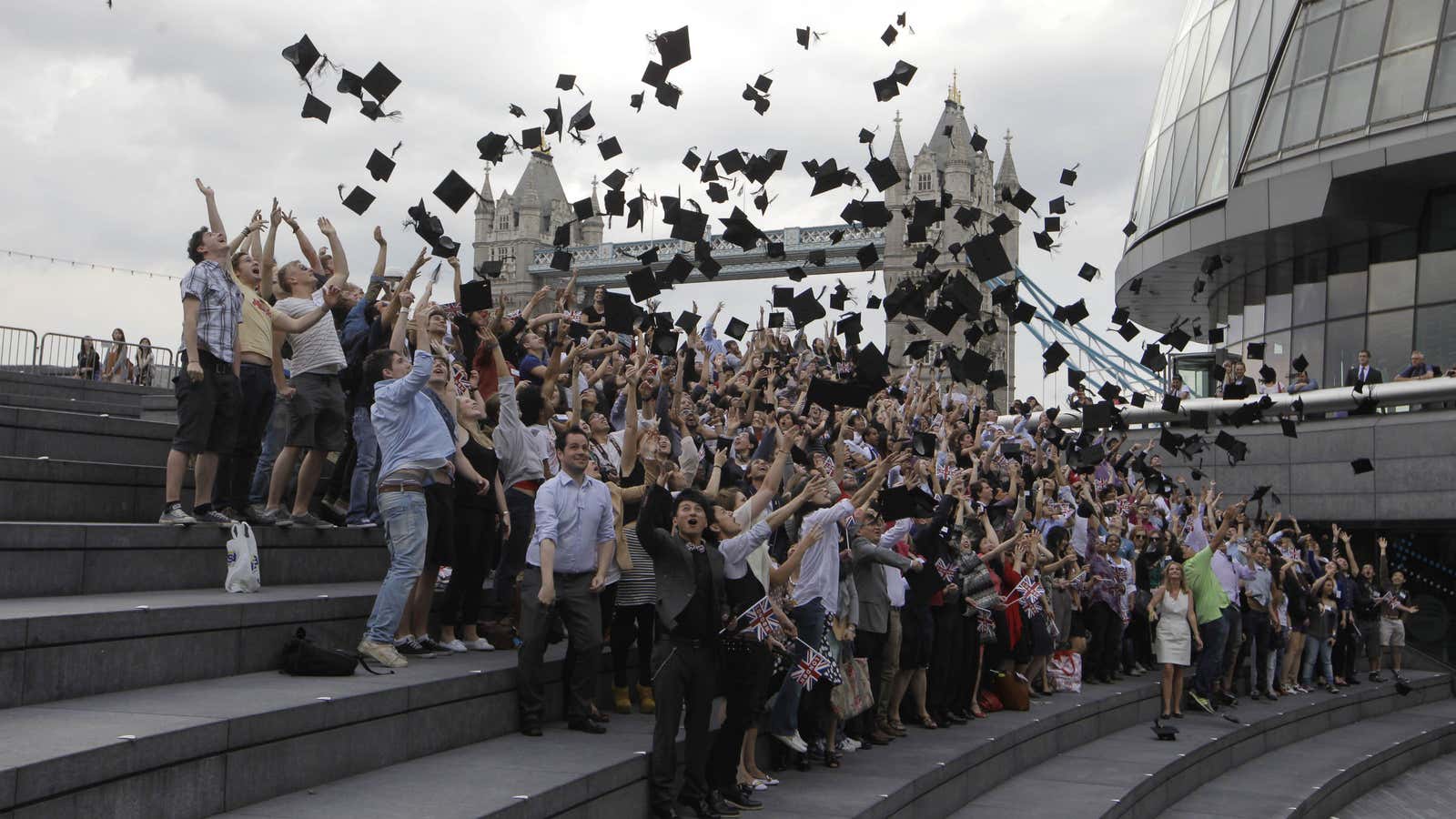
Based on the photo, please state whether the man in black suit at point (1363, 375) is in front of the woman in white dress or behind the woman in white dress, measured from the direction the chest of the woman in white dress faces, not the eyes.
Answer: behind

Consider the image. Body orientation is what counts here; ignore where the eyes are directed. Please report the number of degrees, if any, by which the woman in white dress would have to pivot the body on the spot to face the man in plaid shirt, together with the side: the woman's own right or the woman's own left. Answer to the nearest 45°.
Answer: approximately 45° to the woman's own right

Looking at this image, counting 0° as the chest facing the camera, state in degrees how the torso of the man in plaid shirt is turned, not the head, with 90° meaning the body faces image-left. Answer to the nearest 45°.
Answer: approximately 315°

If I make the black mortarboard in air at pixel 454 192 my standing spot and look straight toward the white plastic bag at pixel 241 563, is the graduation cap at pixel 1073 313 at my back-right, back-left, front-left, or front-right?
back-left

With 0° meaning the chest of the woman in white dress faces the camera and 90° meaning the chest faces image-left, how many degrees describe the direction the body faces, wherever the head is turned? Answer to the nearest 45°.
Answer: approximately 0°

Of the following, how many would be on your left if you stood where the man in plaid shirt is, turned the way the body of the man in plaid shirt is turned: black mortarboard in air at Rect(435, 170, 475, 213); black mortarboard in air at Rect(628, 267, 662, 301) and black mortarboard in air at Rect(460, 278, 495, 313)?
3

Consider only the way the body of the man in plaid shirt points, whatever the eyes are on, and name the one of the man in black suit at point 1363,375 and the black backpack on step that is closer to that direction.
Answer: the black backpack on step

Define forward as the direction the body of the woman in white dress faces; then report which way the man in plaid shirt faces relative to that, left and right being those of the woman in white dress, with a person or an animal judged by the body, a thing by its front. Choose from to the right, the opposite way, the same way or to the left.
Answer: to the left

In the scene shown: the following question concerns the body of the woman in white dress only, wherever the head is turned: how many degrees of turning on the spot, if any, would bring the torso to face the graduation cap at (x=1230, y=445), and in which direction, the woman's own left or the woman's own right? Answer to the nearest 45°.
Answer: approximately 180°
